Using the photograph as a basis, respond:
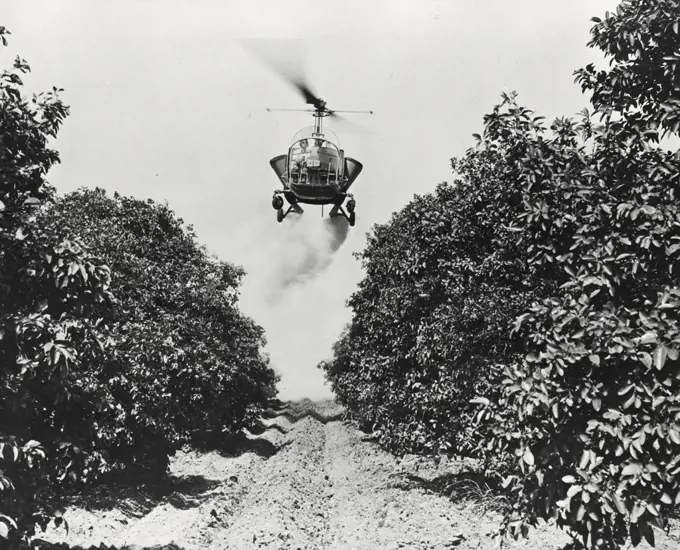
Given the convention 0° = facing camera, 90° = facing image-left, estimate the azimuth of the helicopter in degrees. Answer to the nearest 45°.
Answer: approximately 0°
